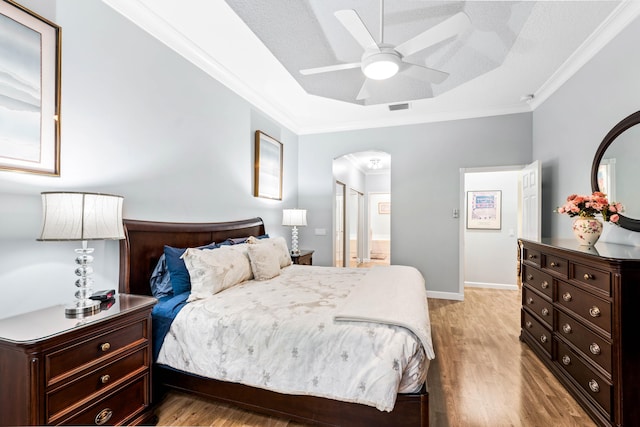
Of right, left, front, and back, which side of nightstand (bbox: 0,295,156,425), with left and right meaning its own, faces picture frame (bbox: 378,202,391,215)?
left

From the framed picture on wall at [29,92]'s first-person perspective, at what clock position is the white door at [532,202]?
The white door is roughly at 11 o'clock from the framed picture on wall.

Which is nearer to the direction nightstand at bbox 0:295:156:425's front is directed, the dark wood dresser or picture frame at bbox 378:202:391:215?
the dark wood dresser

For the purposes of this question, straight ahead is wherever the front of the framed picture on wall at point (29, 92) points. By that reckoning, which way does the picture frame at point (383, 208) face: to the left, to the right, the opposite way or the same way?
to the right

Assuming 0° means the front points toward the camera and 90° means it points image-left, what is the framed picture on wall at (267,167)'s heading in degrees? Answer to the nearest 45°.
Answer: approximately 315°

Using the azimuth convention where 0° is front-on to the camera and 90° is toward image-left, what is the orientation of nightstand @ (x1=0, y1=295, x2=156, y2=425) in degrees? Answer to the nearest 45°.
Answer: approximately 315°

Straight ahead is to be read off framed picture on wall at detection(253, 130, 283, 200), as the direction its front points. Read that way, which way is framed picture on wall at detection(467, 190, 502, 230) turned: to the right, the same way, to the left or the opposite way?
to the right

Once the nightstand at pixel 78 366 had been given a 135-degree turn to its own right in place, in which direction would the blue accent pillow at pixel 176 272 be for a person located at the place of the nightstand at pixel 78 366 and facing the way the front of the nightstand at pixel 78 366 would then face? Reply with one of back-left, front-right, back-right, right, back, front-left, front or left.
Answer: back-right

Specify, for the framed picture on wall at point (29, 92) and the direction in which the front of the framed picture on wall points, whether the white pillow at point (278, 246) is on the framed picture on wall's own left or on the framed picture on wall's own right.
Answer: on the framed picture on wall's own left

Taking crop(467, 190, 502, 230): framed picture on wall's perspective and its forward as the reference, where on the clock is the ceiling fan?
The ceiling fan is roughly at 12 o'clock from the framed picture on wall.

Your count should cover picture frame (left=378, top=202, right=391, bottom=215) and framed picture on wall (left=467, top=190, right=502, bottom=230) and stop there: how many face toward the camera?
2
